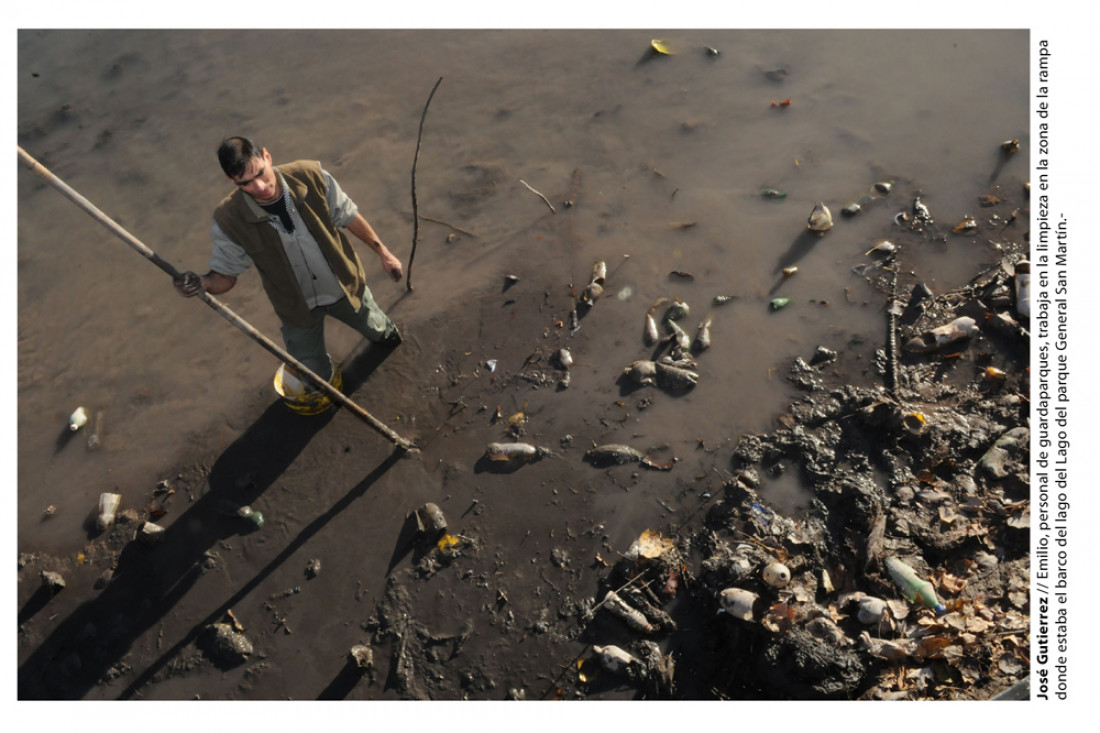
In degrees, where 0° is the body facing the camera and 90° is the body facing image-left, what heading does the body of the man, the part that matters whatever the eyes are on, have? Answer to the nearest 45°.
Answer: approximately 0°

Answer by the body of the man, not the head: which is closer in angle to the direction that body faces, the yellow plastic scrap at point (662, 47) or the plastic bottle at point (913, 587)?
the plastic bottle

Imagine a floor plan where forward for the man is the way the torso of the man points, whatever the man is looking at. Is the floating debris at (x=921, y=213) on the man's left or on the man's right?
on the man's left

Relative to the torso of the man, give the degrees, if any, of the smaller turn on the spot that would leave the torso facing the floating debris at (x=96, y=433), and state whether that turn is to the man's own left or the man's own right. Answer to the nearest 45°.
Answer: approximately 135° to the man's own right

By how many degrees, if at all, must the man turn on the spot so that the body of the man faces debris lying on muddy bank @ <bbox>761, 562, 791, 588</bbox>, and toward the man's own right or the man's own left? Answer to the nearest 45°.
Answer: approximately 45° to the man's own left
